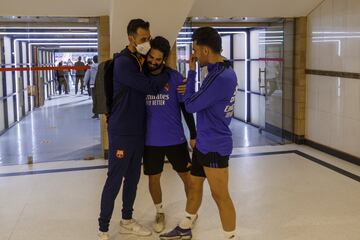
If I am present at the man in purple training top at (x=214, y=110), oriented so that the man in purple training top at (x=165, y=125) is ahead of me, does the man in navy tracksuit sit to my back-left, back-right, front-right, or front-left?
front-left

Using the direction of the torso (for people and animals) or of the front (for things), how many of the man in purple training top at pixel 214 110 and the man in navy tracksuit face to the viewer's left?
1

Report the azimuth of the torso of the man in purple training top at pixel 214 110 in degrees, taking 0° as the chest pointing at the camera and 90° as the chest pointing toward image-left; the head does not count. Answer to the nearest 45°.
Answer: approximately 90°

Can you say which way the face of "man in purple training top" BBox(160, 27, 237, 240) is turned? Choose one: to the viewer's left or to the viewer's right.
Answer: to the viewer's left
